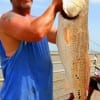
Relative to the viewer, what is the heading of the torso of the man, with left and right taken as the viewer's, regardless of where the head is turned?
facing the viewer and to the right of the viewer
